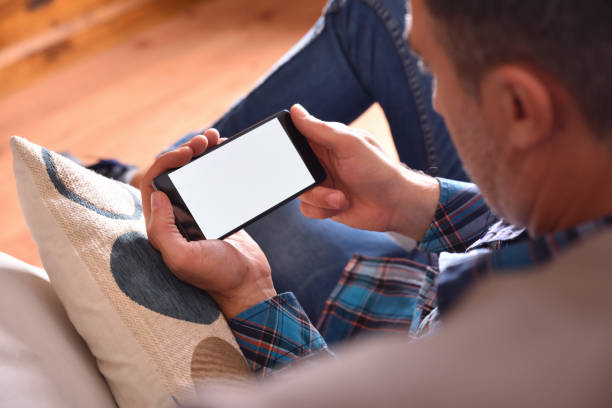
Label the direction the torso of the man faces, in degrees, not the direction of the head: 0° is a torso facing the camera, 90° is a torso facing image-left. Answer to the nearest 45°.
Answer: approximately 135°

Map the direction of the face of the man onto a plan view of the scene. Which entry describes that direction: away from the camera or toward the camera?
away from the camera
